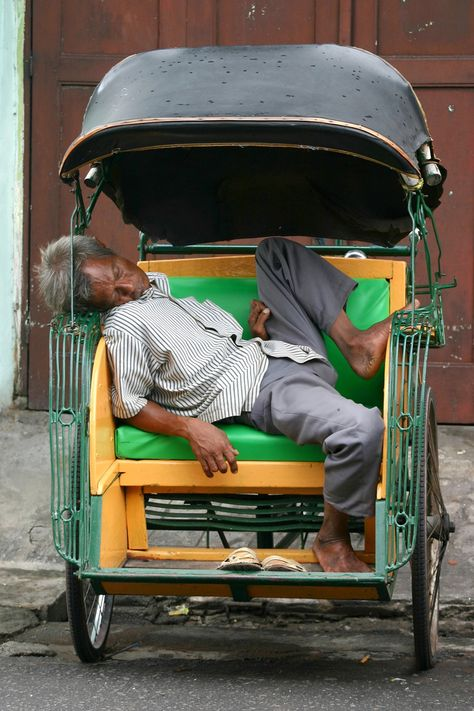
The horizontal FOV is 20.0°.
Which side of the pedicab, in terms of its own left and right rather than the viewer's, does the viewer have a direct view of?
front

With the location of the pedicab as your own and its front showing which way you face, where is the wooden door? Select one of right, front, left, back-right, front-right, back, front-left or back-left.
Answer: back
